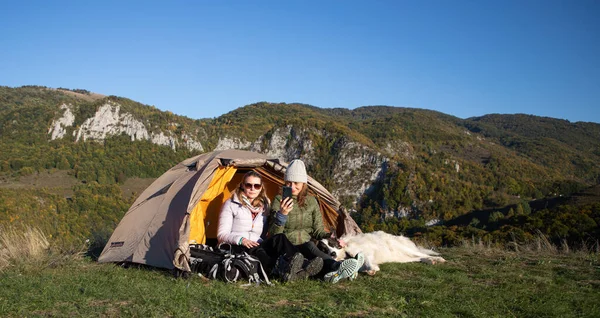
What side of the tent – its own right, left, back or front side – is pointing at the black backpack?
front

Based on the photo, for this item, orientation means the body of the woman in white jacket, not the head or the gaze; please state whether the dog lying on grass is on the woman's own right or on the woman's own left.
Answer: on the woman's own left

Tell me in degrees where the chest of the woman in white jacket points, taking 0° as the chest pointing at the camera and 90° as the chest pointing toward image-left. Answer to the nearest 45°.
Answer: approximately 315°
